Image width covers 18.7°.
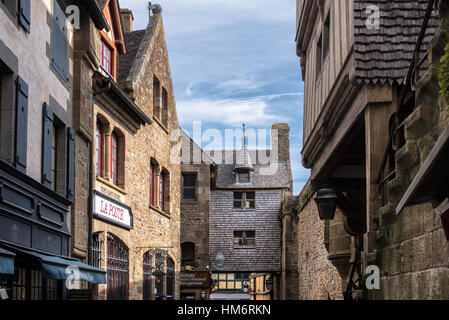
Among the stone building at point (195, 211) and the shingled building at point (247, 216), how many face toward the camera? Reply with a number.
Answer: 2

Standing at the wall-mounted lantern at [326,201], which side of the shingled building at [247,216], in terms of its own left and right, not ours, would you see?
front

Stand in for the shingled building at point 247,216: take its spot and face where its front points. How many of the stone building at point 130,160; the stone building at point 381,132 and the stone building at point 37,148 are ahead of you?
3

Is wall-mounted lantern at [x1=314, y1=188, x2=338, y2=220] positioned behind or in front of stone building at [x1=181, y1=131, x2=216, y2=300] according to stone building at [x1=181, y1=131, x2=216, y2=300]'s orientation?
in front

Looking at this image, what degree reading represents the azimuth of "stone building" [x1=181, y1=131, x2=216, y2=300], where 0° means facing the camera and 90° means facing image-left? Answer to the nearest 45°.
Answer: approximately 0°

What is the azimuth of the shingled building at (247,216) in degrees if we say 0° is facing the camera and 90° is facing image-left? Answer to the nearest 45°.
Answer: approximately 0°

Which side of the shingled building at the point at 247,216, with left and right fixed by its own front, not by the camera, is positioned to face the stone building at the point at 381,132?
front

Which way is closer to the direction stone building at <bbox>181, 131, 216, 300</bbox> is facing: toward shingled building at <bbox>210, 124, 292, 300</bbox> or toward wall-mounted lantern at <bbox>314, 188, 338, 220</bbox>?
the wall-mounted lantern

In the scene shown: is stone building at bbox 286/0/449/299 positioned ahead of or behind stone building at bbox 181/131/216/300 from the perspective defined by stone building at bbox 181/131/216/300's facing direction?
ahead
